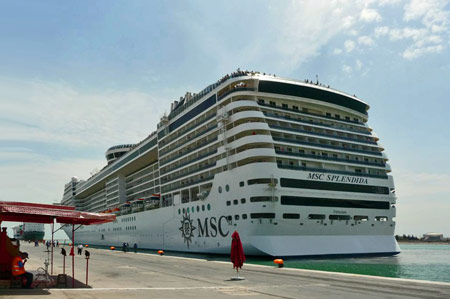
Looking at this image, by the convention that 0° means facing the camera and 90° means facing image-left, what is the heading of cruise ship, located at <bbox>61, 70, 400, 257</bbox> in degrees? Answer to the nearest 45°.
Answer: approximately 135°

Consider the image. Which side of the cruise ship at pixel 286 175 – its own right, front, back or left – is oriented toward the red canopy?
left
